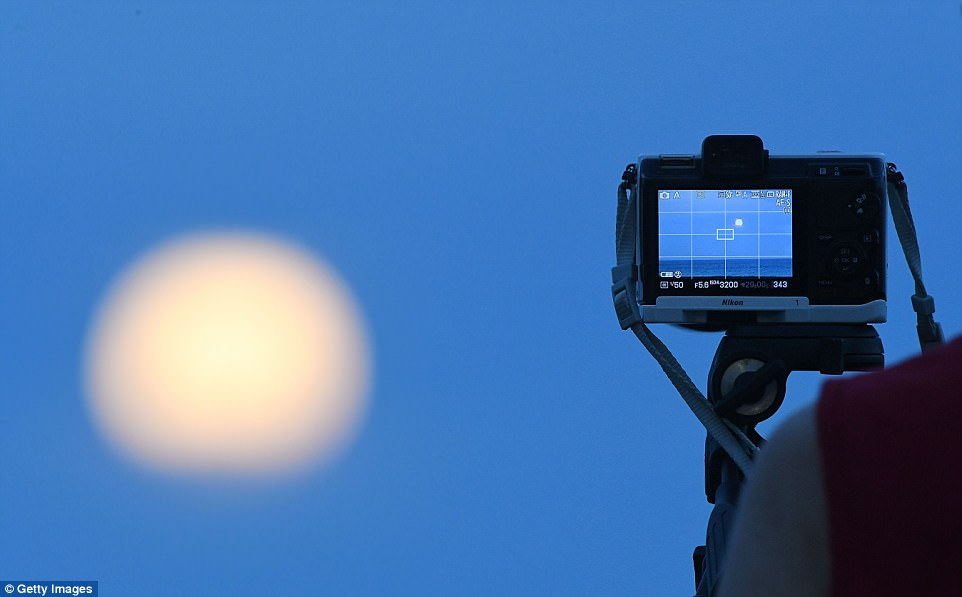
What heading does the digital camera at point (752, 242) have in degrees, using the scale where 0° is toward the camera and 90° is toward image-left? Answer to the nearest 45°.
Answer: approximately 180°
